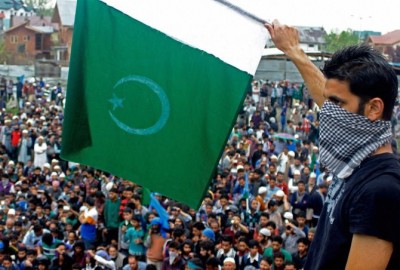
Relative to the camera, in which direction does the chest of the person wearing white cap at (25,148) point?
toward the camera

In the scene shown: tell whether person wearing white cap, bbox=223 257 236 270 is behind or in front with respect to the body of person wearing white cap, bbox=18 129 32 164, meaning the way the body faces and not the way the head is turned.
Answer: in front

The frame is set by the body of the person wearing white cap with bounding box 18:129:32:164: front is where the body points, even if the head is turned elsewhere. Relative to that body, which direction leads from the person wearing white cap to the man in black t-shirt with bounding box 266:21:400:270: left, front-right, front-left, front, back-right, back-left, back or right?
front

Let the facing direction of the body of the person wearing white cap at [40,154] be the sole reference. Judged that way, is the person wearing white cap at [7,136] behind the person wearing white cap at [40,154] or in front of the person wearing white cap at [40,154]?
behind

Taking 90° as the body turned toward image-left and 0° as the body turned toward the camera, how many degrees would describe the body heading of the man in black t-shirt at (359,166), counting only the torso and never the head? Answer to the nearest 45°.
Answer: approximately 90°

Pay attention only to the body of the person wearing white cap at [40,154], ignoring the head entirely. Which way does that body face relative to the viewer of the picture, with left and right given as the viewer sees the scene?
facing the viewer

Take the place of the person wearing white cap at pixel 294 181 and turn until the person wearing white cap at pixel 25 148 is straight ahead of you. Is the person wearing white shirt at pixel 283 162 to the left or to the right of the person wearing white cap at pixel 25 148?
right

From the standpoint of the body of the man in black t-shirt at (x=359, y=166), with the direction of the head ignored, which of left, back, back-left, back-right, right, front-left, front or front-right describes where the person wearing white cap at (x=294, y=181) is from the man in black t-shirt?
right

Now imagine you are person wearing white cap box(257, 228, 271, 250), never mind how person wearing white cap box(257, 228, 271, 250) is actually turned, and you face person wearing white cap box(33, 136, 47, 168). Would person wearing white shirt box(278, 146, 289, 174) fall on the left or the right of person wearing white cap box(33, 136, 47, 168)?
right
